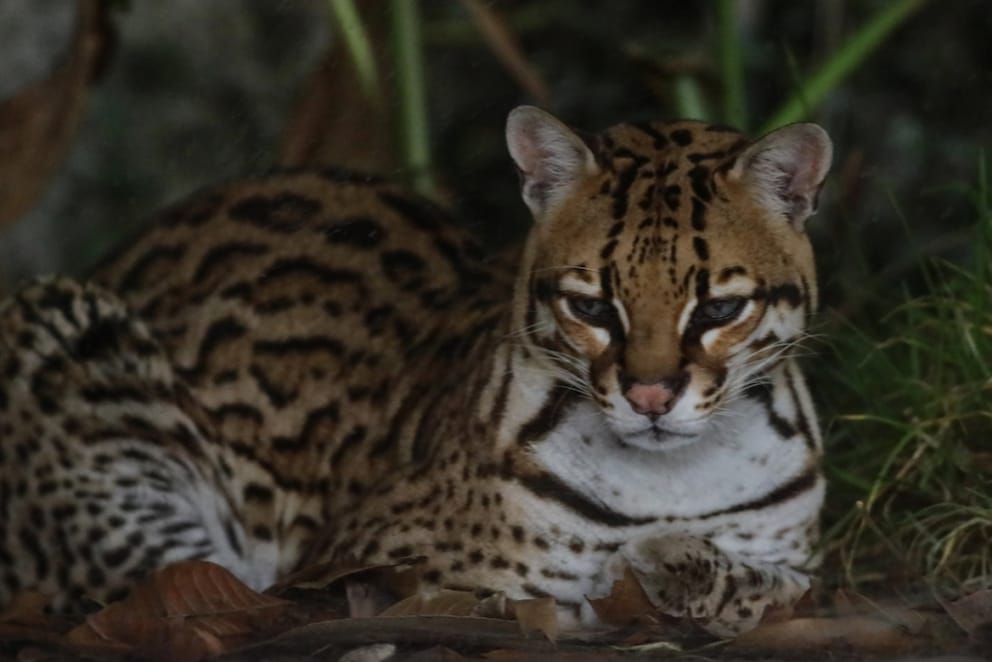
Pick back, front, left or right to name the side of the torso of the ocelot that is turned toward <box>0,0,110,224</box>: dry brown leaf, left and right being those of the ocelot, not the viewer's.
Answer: back

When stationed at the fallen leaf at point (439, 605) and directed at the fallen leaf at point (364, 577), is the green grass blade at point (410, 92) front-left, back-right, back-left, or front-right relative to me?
front-right

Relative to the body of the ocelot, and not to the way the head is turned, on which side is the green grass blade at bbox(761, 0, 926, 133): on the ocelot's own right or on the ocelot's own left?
on the ocelot's own left

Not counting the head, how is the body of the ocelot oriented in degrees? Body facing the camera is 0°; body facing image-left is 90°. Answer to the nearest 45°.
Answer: approximately 315°

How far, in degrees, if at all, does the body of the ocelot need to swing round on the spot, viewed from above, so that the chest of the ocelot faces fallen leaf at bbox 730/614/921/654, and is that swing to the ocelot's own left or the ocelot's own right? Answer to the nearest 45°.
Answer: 0° — it already faces it

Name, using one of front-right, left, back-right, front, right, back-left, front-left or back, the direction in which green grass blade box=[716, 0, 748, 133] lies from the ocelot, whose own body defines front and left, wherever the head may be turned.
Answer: left

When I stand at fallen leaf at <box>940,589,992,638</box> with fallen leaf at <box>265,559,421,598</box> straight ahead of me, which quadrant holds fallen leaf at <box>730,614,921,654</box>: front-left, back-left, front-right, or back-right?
front-left

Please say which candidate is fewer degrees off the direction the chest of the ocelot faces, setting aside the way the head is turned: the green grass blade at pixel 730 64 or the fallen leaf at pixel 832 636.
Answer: the fallen leaf
